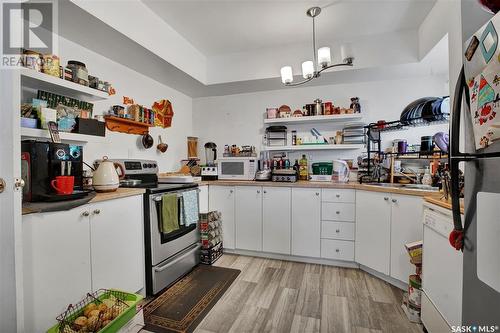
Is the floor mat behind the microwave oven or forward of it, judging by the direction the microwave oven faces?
forward

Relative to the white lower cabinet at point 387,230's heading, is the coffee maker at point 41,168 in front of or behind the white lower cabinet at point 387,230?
in front

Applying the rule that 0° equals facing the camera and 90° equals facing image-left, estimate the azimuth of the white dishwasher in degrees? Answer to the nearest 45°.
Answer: approximately 45°

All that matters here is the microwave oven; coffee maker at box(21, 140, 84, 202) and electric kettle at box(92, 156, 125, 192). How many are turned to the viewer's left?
1

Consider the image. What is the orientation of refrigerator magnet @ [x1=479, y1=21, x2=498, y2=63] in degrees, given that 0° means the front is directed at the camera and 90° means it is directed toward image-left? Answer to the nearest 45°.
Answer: approximately 45°

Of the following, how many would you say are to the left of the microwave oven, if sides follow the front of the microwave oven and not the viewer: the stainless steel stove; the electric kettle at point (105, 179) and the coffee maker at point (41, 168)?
0

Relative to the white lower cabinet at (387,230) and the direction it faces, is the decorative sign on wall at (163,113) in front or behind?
in front

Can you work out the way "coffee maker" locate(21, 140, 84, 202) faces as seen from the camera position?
facing the viewer and to the right of the viewer

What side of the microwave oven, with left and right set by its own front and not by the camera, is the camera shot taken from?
front

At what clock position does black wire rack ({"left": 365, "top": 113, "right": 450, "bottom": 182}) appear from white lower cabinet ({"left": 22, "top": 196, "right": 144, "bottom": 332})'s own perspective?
The black wire rack is roughly at 11 o'clock from the white lower cabinet.

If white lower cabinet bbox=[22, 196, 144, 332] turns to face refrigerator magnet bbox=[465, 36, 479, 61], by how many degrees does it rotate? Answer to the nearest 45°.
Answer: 0° — it already faces it

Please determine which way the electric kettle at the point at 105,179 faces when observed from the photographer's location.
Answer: facing to the left of the viewer

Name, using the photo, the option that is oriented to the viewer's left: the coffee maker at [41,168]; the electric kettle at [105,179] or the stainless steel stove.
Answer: the electric kettle

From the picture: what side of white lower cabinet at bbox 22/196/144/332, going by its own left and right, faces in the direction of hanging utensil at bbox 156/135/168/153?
left
